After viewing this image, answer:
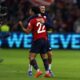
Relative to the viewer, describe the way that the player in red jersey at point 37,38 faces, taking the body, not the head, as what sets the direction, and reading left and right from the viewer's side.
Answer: facing away from the viewer and to the left of the viewer

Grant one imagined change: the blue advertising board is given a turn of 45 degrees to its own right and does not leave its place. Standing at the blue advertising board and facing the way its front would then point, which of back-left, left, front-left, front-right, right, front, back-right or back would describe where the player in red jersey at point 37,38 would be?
front-left

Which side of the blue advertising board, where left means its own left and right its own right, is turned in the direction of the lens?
front
